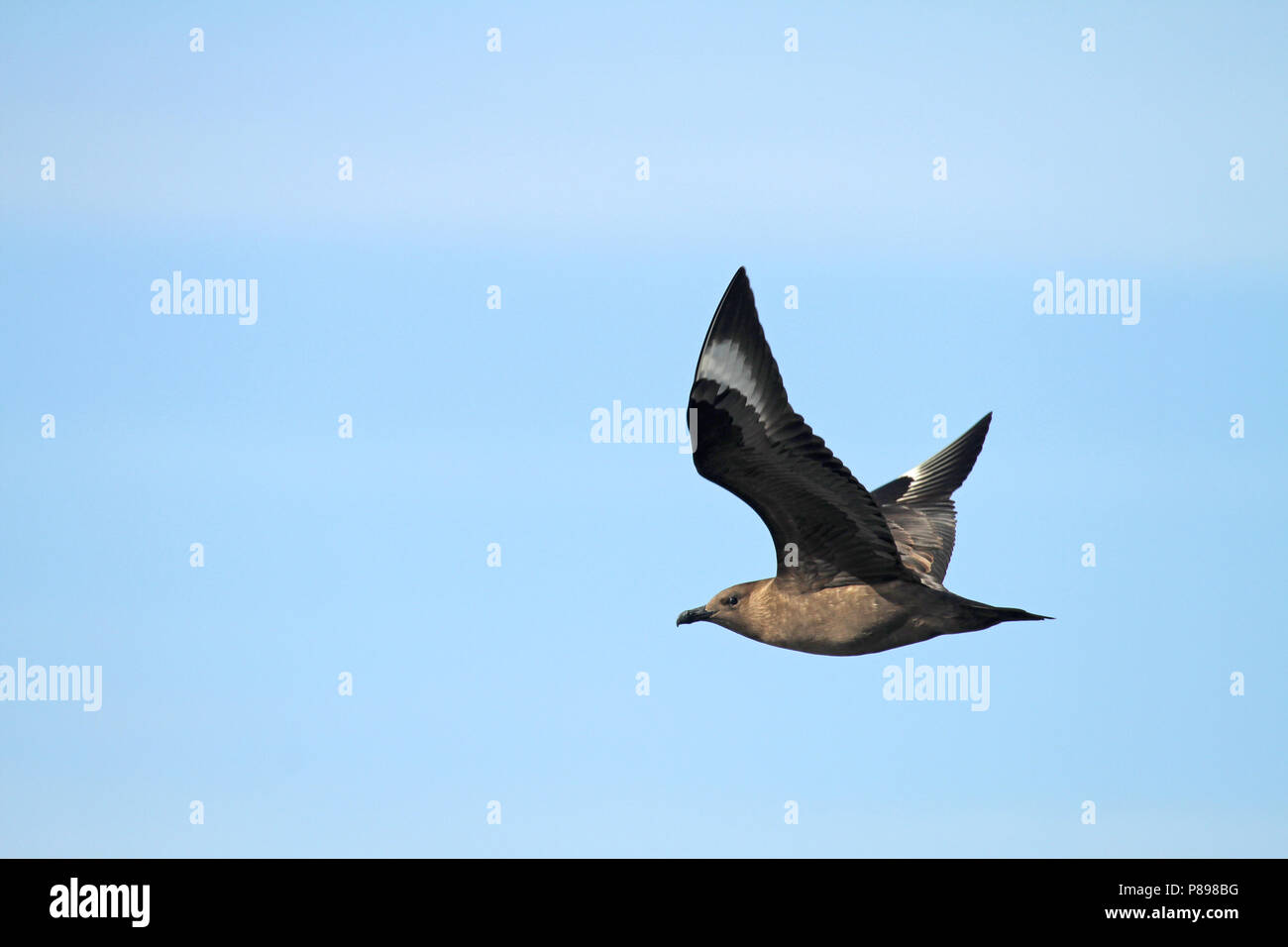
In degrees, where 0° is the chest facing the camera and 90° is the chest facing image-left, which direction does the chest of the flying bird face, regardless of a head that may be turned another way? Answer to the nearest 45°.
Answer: approximately 90°
